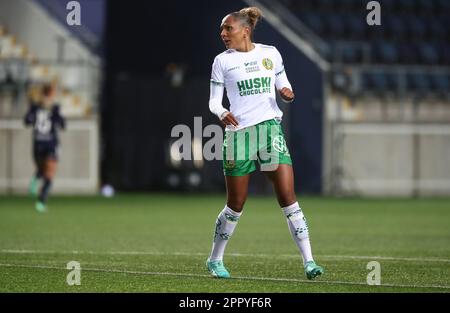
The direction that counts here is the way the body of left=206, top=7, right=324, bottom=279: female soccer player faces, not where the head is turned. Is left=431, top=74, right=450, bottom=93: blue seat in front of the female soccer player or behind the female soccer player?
behind

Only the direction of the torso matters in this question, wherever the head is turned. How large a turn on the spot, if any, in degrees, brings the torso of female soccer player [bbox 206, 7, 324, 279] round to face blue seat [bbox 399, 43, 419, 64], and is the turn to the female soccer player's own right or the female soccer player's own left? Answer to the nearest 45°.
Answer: approximately 180°

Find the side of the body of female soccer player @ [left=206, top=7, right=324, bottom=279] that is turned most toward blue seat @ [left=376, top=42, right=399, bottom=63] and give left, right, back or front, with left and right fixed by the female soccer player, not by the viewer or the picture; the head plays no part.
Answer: back

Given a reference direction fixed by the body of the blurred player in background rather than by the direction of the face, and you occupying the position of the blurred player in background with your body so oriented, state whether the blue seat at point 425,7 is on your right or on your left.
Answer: on your right

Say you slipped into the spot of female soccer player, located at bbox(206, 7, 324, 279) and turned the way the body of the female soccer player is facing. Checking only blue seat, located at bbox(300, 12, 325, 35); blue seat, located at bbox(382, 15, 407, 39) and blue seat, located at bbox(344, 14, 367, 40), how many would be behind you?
3

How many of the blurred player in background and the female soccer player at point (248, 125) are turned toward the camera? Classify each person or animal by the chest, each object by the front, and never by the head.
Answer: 1

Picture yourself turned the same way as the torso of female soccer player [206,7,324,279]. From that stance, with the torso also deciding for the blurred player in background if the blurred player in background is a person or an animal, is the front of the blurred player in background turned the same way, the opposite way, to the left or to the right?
the opposite way

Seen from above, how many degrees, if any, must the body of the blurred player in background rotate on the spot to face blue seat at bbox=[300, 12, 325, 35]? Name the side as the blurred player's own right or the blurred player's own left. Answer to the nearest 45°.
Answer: approximately 45° to the blurred player's own right

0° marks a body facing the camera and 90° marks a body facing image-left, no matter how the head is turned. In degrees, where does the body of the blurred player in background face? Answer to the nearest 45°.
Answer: approximately 180°

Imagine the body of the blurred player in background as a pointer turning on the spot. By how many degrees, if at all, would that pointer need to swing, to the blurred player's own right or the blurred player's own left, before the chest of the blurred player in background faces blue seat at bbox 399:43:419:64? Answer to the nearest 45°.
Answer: approximately 45° to the blurred player's own right

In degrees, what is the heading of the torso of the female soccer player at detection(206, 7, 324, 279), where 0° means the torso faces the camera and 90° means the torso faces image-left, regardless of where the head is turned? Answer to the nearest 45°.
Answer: approximately 0°
